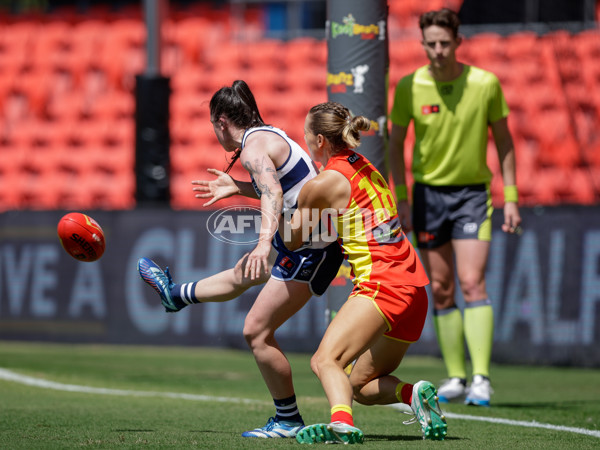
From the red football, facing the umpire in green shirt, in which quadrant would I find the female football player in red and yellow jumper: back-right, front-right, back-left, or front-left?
front-right

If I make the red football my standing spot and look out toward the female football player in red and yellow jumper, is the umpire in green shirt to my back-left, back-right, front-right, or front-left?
front-left

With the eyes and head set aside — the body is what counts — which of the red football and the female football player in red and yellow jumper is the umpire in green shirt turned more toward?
the female football player in red and yellow jumper

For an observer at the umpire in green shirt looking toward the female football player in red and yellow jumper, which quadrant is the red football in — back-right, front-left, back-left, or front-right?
front-right

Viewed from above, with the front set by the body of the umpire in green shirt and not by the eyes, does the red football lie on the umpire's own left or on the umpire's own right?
on the umpire's own right

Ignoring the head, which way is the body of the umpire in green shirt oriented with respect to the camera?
toward the camera

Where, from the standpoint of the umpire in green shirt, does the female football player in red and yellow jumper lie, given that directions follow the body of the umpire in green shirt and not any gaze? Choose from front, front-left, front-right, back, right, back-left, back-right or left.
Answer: front
